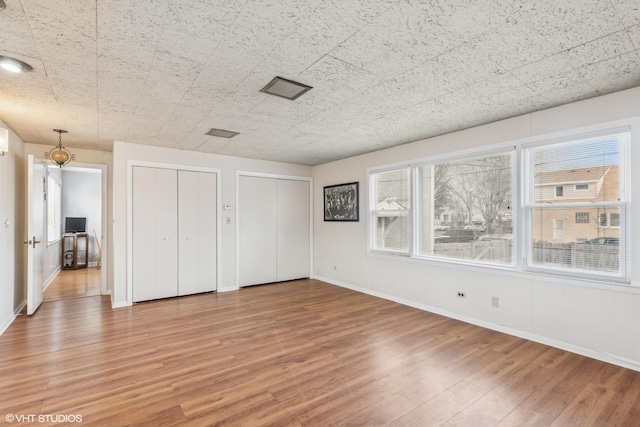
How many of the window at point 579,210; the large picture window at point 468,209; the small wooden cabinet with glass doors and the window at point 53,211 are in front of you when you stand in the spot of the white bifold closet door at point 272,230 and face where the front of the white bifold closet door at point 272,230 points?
2

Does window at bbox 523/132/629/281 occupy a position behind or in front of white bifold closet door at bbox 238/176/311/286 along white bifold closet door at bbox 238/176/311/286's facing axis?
in front

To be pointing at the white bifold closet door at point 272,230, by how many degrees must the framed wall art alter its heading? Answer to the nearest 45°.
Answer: approximately 45° to its right

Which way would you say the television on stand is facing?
toward the camera

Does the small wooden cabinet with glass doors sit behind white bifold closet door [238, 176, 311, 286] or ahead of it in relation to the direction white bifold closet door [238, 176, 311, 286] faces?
behind

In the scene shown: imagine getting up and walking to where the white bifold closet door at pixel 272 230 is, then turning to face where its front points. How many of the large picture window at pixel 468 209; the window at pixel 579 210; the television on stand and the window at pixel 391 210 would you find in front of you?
3

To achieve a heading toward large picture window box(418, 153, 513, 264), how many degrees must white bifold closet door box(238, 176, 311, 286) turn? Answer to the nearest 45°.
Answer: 0° — it already faces it

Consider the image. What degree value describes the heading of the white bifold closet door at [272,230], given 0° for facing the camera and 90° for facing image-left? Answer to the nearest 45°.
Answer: approximately 315°

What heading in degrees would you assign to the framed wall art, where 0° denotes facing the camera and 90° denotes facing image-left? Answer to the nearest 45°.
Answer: approximately 45°

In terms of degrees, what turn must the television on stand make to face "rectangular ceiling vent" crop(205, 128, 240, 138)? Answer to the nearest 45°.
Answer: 0° — it already faces it

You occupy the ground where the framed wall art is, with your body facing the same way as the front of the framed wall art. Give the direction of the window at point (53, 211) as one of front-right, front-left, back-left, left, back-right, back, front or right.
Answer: front-right

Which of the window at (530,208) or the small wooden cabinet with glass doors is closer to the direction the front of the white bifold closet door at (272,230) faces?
the window

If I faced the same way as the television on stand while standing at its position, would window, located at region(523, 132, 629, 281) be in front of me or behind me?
in front

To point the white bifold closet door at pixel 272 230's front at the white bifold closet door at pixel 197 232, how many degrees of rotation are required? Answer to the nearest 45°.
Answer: approximately 90° to its right

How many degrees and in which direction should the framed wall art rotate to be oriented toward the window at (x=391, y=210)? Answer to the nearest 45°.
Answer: approximately 90° to its left

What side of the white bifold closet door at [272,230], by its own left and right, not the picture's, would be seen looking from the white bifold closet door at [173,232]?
right

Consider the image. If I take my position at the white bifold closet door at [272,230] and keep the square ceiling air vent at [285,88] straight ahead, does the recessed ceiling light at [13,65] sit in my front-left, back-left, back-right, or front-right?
front-right

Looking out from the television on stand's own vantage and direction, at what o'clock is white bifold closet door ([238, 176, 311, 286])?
The white bifold closet door is roughly at 11 o'clock from the television on stand.

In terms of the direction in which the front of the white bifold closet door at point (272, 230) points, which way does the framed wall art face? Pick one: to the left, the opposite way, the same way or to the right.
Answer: to the right

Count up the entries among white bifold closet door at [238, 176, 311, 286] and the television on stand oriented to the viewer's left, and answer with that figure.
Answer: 0
